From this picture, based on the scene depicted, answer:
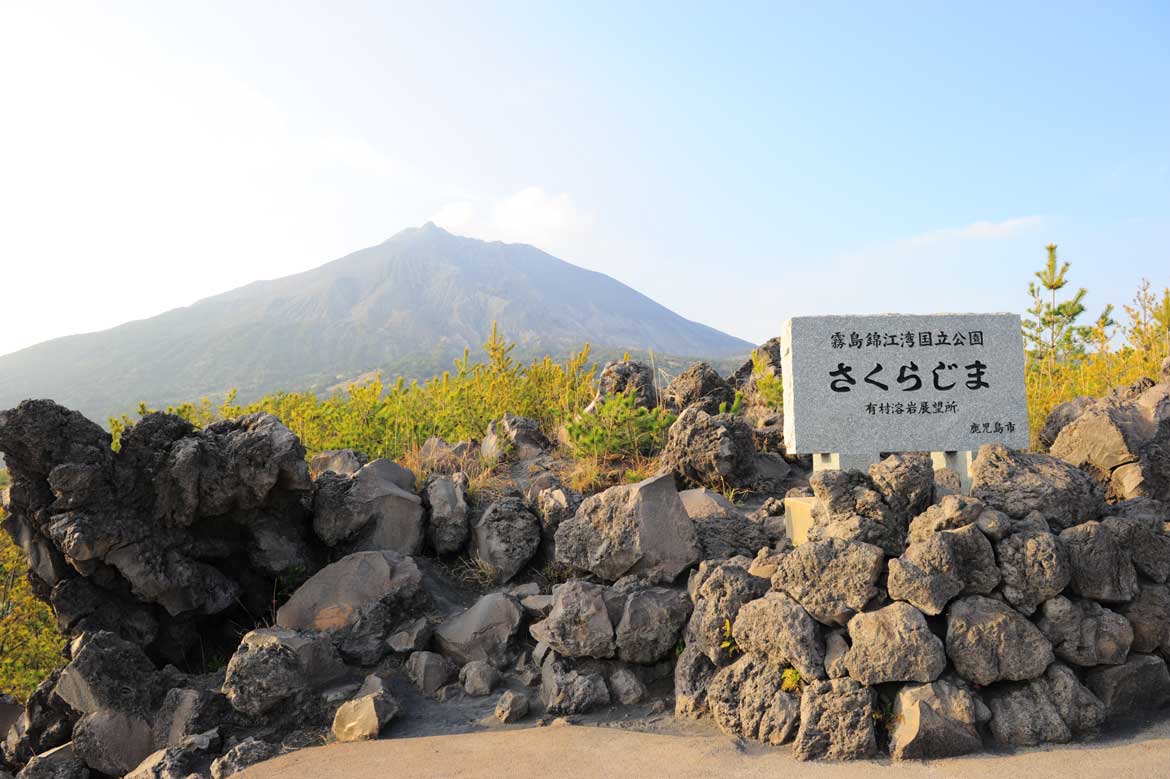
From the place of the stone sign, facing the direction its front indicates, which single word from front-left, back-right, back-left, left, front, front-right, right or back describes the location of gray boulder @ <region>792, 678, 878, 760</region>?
front

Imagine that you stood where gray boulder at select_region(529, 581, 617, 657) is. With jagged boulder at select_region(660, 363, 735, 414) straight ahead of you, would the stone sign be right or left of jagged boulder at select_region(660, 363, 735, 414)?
right

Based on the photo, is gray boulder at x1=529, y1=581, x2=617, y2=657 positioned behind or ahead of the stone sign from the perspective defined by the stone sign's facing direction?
ahead

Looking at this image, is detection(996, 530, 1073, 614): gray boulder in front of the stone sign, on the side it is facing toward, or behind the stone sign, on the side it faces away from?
in front

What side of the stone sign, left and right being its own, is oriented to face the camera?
front

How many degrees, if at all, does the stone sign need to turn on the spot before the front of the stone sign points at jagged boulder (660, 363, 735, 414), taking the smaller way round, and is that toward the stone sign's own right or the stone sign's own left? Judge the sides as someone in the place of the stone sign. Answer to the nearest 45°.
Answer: approximately 135° to the stone sign's own right

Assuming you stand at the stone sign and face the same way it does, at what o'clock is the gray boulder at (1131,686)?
The gray boulder is roughly at 11 o'clock from the stone sign.

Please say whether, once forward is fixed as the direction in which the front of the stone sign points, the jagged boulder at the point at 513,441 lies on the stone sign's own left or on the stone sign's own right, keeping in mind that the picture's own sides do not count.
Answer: on the stone sign's own right

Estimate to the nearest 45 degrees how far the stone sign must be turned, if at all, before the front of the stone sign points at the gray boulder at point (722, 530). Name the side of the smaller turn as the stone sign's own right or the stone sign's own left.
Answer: approximately 45° to the stone sign's own right

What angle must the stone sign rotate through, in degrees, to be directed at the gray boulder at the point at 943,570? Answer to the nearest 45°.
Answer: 0° — it already faces it
